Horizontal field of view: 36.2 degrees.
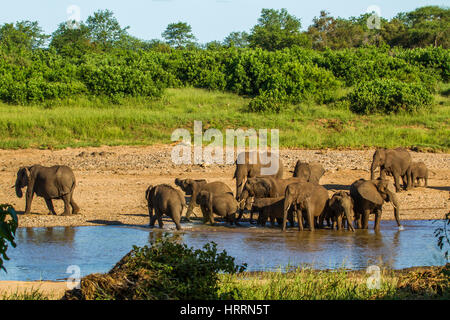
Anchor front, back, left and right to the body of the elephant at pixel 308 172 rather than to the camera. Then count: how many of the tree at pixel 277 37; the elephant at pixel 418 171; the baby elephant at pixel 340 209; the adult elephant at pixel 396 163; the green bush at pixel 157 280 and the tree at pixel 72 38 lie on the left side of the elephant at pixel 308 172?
2

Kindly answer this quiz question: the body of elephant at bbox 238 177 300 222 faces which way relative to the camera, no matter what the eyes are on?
to the viewer's left

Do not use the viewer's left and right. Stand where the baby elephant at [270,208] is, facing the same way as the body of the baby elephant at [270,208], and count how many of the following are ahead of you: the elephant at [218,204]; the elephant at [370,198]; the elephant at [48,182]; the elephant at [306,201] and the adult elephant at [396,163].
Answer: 2

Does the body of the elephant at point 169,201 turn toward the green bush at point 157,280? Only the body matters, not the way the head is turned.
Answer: no

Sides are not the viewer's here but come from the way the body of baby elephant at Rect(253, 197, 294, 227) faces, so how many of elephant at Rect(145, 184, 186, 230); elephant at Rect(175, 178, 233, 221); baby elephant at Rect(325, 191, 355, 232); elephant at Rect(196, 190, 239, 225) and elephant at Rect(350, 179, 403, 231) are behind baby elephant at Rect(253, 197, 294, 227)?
2

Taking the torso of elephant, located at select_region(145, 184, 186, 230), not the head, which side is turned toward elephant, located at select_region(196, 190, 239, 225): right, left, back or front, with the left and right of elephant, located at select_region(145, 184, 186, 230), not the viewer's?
right

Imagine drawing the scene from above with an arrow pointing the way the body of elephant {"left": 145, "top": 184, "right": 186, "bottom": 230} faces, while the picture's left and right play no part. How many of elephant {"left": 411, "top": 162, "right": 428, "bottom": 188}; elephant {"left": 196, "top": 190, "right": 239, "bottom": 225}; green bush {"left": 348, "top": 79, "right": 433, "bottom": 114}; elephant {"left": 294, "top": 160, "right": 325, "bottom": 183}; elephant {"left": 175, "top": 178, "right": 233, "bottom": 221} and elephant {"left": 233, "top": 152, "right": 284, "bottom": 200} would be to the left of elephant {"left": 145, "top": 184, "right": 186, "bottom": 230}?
0

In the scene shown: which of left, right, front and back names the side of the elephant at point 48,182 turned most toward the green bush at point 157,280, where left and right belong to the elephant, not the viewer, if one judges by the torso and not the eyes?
left

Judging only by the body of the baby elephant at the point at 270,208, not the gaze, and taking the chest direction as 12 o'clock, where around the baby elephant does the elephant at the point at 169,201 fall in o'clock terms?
The elephant is roughly at 11 o'clock from the baby elephant.

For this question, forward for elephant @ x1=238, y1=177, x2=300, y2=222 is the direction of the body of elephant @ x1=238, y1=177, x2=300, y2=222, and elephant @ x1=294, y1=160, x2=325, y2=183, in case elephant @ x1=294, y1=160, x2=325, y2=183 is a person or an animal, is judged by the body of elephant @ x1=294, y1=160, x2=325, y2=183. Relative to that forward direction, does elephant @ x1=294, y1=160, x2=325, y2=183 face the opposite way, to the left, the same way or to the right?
the same way

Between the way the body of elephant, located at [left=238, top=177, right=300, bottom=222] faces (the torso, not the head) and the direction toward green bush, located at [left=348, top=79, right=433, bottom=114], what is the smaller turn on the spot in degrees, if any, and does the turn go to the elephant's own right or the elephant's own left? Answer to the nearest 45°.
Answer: approximately 90° to the elephant's own right

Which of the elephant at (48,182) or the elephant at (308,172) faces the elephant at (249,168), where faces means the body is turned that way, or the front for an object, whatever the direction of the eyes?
the elephant at (308,172)

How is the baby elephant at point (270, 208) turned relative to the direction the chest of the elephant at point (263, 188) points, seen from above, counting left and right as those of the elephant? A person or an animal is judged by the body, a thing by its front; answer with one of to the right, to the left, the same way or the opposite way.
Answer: the same way

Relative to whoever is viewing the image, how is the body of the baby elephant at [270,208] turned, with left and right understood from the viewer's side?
facing to the left of the viewer

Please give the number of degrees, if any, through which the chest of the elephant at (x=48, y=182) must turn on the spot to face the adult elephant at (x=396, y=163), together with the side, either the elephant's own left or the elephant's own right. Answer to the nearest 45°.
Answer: approximately 180°

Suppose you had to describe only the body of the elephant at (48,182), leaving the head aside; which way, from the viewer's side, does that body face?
to the viewer's left

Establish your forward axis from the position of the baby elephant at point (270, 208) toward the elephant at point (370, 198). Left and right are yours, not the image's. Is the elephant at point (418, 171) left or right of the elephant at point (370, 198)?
left
